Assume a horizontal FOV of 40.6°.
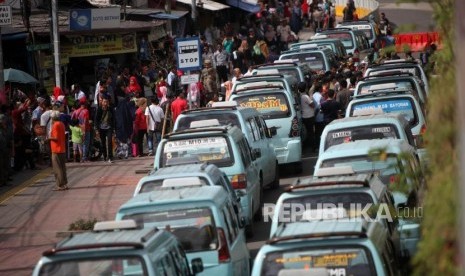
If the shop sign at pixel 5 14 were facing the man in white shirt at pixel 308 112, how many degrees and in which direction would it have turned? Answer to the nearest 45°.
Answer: approximately 90° to its left

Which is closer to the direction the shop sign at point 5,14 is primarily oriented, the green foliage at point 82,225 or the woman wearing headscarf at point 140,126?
the green foliage

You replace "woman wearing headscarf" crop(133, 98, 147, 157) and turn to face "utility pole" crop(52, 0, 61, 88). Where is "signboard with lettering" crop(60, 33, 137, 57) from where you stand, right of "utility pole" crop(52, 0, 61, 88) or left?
right

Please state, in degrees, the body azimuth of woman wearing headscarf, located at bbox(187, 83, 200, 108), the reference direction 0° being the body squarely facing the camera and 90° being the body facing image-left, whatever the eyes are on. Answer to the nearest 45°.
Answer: approximately 0°

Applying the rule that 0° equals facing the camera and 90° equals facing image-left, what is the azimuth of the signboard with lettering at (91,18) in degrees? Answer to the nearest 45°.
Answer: approximately 0°
